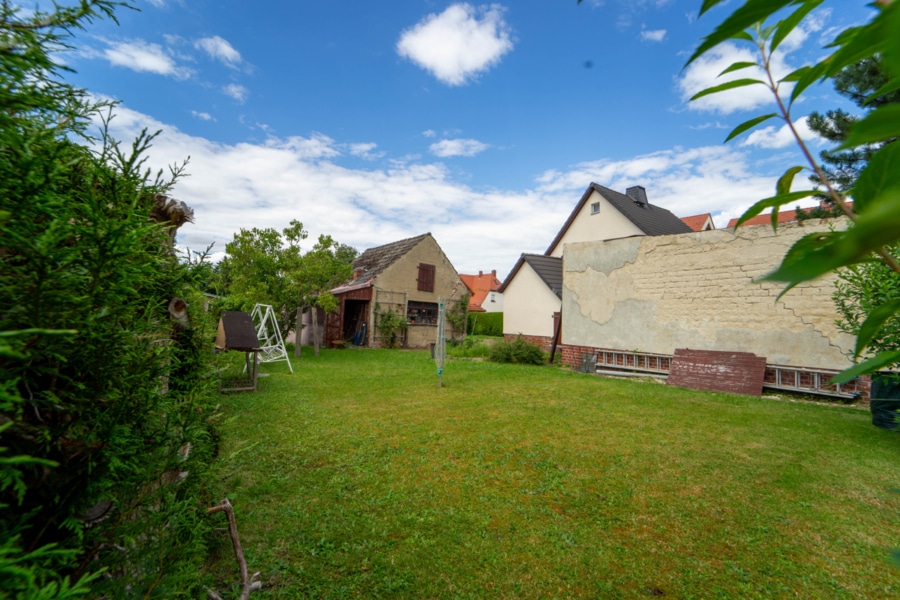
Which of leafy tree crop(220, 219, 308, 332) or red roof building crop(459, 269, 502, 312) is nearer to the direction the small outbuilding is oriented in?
the leafy tree

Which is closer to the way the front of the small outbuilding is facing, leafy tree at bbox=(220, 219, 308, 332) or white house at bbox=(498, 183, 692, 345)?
the leafy tree

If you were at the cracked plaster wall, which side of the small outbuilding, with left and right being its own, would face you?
left

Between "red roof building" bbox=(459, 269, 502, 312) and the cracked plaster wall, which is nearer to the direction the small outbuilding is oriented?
the cracked plaster wall

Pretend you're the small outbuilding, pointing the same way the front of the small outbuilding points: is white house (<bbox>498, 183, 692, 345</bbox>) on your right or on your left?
on your left

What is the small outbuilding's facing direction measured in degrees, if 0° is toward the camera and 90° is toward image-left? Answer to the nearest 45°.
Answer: approximately 45°
